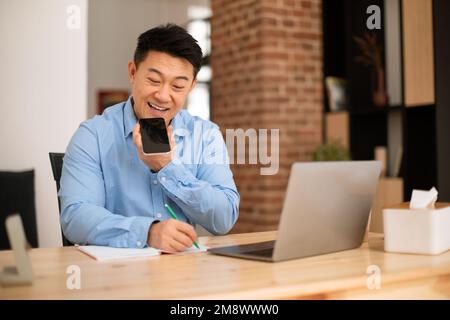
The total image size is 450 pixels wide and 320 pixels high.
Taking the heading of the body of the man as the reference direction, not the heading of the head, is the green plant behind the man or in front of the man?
behind

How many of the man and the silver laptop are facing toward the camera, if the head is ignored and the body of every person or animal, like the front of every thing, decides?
1

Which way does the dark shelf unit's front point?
toward the camera

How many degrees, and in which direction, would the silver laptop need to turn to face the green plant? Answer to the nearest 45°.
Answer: approximately 45° to its right

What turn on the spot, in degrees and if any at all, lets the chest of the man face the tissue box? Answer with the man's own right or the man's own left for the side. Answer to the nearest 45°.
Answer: approximately 45° to the man's own left

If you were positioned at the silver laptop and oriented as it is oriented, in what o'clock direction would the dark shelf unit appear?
The dark shelf unit is roughly at 2 o'clock from the silver laptop.

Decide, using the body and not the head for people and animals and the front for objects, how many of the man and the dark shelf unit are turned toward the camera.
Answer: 2

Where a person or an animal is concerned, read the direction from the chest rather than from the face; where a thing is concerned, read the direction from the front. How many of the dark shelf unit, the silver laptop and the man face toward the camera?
2

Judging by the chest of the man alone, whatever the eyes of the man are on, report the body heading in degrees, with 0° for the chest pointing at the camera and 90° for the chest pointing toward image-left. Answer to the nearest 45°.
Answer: approximately 0°

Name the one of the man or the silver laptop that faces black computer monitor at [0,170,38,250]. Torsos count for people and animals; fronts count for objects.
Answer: the silver laptop

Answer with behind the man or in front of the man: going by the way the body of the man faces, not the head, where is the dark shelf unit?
behind

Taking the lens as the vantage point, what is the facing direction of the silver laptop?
facing away from the viewer and to the left of the viewer

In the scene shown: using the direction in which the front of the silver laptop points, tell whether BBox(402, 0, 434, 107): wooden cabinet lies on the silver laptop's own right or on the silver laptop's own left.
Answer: on the silver laptop's own right

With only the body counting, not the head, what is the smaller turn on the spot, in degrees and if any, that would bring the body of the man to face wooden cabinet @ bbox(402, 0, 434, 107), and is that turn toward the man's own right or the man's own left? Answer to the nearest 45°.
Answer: approximately 135° to the man's own left
